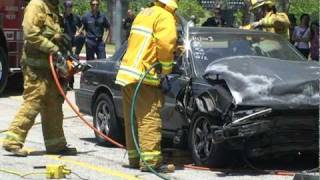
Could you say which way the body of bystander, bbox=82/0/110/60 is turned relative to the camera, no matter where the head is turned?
toward the camera

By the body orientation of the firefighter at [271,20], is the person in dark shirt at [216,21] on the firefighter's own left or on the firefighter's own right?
on the firefighter's own right

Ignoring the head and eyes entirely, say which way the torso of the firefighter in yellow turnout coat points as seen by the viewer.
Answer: to the viewer's right

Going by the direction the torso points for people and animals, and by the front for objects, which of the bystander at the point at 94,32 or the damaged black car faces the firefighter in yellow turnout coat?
the bystander

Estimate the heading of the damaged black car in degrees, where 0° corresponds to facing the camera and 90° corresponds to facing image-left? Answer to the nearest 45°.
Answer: approximately 315°

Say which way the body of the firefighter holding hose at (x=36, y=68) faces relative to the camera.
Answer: to the viewer's right

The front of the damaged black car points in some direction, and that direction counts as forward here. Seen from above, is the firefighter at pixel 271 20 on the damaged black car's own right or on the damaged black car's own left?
on the damaged black car's own left

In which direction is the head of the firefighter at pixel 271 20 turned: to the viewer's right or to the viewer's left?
to the viewer's left
